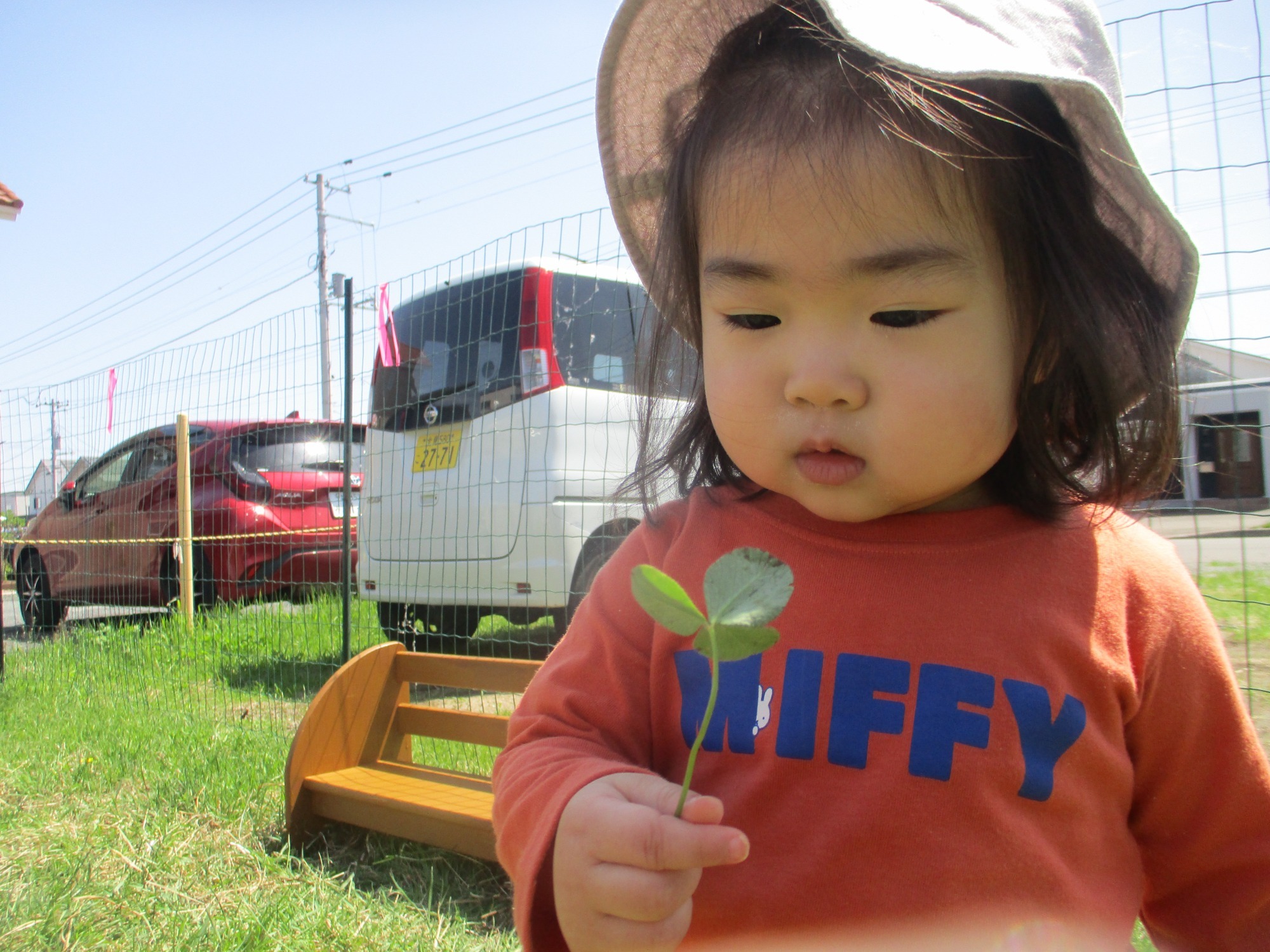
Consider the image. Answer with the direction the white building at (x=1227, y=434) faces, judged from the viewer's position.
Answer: facing the viewer

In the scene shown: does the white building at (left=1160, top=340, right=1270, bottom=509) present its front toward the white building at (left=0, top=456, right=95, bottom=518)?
no

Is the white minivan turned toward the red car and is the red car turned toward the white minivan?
no

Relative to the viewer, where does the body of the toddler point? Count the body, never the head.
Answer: toward the camera

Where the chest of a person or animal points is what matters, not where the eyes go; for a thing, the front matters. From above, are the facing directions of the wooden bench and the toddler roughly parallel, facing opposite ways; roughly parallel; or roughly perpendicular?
roughly parallel

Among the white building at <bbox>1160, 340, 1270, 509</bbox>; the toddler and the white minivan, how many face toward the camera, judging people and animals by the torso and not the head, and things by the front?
2

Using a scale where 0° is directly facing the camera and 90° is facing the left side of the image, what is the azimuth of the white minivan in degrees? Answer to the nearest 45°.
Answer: approximately 225°

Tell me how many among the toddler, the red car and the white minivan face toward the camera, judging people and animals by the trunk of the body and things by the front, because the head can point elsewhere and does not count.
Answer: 1

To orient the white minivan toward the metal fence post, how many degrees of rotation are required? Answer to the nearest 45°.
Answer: approximately 135° to its left

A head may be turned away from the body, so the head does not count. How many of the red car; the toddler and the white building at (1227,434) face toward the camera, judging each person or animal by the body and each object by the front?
2

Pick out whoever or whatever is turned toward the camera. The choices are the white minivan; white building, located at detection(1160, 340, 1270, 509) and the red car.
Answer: the white building

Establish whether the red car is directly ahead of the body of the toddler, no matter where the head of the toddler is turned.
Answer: no

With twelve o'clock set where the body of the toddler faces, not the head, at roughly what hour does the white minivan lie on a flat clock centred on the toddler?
The white minivan is roughly at 5 o'clock from the toddler.

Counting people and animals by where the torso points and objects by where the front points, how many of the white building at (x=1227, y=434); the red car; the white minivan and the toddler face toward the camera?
2

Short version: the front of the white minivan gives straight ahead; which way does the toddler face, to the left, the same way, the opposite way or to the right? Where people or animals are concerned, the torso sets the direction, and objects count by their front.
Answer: the opposite way

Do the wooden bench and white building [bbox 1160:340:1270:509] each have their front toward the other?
no
